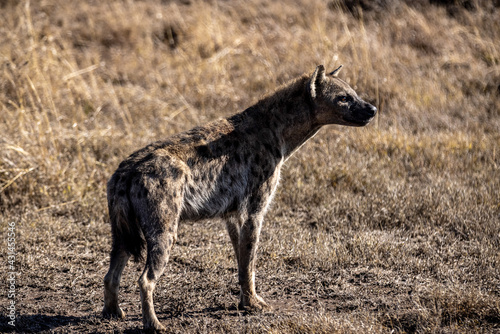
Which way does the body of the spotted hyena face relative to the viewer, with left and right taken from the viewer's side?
facing away from the viewer and to the right of the viewer
